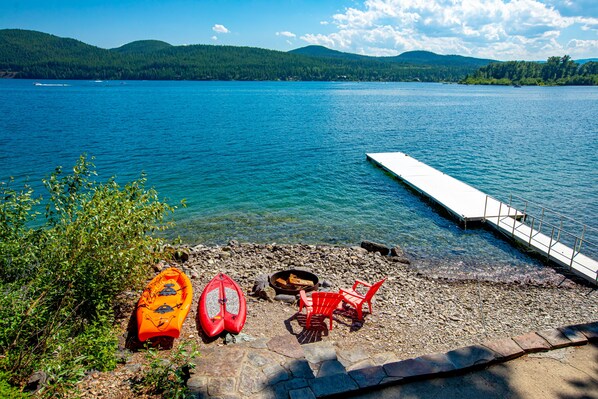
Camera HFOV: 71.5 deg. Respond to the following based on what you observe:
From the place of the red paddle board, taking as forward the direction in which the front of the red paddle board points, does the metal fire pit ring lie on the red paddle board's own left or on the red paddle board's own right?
on the red paddle board's own right

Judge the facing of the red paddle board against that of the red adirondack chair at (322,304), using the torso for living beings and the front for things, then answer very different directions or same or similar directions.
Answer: same or similar directions

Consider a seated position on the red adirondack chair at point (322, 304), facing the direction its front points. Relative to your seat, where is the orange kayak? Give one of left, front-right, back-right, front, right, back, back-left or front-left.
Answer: front-left

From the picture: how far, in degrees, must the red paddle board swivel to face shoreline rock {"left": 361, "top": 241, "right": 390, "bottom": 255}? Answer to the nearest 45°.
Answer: approximately 45° to its right

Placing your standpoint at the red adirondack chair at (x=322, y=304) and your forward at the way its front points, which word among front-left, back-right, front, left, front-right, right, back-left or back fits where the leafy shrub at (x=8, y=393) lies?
left

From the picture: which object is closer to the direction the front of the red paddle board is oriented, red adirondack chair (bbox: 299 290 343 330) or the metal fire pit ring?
the metal fire pit ring

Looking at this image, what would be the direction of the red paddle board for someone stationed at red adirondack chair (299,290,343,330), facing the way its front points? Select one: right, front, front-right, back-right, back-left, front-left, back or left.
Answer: front-left

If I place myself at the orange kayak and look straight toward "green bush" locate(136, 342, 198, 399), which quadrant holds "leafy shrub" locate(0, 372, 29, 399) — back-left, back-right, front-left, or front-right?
front-right

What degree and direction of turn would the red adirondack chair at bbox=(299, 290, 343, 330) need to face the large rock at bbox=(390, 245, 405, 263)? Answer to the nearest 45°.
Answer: approximately 90° to its right

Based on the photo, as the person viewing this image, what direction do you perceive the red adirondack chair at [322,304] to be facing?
facing away from the viewer and to the left of the viewer

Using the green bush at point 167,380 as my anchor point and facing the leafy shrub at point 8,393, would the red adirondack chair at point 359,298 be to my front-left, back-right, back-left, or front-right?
back-right

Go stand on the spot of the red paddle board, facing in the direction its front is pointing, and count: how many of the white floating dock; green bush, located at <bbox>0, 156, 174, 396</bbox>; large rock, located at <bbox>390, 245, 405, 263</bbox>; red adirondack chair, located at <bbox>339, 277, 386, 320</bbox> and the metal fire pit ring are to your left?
1

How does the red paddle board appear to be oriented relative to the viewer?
away from the camera

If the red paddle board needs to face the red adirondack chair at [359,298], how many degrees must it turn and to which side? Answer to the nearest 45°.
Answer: approximately 90° to its right

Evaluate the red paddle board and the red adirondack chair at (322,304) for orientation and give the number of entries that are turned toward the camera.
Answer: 0

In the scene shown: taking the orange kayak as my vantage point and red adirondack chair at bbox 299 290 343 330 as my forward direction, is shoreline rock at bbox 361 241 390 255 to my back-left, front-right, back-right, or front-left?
front-left

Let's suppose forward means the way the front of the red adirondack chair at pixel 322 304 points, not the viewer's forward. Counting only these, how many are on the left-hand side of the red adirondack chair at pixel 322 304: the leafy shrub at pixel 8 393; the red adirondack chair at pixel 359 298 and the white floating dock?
1

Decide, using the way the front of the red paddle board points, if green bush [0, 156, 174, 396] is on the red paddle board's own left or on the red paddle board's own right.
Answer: on the red paddle board's own left
